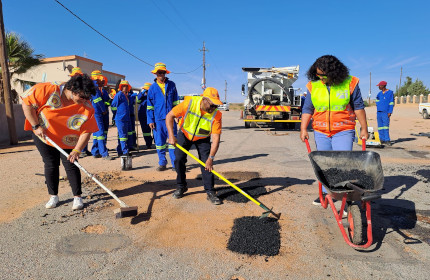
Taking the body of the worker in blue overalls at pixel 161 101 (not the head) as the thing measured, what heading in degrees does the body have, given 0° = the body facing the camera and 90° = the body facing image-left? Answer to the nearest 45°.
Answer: approximately 0°

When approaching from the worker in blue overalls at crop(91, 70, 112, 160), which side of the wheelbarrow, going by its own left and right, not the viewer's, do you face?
right

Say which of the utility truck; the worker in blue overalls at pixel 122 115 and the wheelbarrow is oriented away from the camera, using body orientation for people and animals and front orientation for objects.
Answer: the utility truck

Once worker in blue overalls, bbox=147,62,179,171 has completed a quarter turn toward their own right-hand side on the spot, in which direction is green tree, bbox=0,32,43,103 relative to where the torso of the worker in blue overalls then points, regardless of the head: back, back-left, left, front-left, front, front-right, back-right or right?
front-right

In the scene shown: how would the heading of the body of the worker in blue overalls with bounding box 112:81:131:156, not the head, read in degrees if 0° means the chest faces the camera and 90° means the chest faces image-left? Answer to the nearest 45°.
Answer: approximately 315°

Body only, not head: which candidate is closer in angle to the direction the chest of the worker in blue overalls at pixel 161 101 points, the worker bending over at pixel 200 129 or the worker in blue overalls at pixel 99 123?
the worker bending over

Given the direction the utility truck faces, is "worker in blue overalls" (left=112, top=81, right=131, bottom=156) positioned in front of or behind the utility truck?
behind

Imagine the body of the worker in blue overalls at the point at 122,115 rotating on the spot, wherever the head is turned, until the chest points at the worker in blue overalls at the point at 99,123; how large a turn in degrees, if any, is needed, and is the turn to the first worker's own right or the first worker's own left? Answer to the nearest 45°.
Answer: approximately 135° to the first worker's own right

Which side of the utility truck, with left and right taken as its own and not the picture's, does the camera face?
back

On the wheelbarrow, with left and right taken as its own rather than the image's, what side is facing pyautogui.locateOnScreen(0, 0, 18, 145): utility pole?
right
